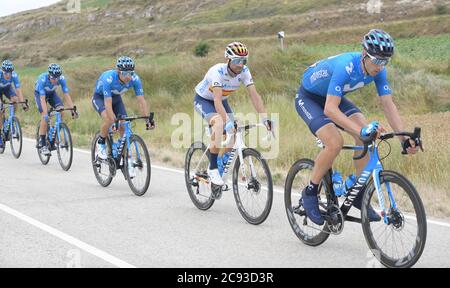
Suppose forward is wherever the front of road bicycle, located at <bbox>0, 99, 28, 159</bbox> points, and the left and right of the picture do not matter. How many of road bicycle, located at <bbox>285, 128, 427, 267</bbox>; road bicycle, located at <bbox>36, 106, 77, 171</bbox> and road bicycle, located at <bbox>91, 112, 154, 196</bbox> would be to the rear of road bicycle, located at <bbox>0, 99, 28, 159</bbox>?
0

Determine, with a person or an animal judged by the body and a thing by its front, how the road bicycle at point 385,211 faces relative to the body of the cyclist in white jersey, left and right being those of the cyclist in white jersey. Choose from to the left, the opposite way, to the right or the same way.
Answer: the same way

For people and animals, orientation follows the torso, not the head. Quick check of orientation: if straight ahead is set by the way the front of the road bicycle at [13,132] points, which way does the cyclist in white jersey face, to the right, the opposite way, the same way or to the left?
the same way

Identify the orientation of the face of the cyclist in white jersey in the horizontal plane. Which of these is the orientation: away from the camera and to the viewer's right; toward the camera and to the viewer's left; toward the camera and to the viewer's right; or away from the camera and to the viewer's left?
toward the camera and to the viewer's right

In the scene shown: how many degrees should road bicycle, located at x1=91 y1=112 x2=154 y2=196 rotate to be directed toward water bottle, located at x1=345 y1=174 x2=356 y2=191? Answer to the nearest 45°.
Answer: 0° — it already faces it

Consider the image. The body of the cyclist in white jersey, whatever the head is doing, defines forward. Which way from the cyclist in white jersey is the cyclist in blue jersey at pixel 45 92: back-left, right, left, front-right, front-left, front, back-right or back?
back

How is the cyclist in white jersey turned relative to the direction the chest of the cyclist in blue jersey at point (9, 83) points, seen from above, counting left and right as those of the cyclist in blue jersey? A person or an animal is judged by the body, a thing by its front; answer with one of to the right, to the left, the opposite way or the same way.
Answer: the same way

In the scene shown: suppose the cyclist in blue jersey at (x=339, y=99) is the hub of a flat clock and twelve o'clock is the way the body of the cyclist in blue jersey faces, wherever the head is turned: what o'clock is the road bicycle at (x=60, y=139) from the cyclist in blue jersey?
The road bicycle is roughly at 6 o'clock from the cyclist in blue jersey.

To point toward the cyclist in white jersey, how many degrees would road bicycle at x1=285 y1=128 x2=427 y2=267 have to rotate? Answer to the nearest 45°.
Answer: approximately 180°

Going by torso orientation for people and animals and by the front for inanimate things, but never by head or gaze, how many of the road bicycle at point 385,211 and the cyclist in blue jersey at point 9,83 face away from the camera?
0

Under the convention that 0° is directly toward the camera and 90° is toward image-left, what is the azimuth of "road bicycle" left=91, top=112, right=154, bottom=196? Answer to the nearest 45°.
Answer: approximately 315°

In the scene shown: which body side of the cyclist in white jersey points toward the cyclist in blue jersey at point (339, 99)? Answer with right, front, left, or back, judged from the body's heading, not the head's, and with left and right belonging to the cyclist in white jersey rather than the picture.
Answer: front

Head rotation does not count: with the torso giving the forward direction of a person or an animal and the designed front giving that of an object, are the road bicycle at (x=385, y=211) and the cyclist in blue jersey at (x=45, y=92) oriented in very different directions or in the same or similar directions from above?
same or similar directions

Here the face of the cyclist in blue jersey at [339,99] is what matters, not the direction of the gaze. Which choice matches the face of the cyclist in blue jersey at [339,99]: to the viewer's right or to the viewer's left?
to the viewer's right

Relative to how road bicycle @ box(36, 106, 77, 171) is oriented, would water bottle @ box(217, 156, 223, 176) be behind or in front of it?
in front

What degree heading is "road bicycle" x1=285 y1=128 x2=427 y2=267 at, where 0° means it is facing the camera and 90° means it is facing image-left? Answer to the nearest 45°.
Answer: approximately 315°

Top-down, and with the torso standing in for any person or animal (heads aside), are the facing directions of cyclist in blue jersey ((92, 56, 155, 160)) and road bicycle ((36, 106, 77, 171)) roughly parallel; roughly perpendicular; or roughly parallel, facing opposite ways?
roughly parallel

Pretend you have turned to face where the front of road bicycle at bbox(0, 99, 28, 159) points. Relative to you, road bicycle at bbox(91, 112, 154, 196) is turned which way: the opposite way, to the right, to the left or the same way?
the same way

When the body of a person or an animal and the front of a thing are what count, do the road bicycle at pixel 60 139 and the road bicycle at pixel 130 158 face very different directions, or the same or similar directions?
same or similar directions

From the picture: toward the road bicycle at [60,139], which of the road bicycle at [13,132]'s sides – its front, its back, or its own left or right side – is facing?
front
